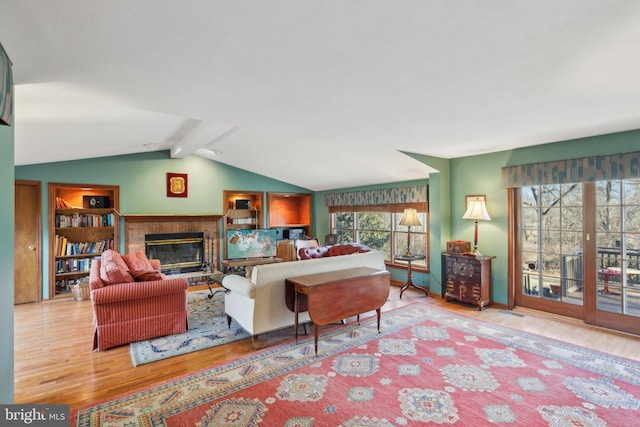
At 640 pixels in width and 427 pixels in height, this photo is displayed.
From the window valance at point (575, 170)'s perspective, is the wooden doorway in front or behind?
in front

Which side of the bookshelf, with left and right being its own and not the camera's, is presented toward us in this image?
front

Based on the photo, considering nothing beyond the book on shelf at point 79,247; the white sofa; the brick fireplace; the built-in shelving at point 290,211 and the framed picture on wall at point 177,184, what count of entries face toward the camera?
4

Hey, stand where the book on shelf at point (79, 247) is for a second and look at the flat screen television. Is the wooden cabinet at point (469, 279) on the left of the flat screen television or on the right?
right

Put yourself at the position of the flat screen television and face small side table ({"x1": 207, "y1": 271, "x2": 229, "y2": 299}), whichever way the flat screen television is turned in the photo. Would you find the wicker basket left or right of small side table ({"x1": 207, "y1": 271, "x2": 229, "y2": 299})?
right

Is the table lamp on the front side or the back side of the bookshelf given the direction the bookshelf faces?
on the front side

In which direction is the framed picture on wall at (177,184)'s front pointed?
toward the camera

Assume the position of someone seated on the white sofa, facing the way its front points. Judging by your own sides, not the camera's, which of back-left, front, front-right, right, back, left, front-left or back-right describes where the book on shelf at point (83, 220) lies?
front

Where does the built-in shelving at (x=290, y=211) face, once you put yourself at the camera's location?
facing the viewer

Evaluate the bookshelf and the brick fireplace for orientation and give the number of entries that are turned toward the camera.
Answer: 2
